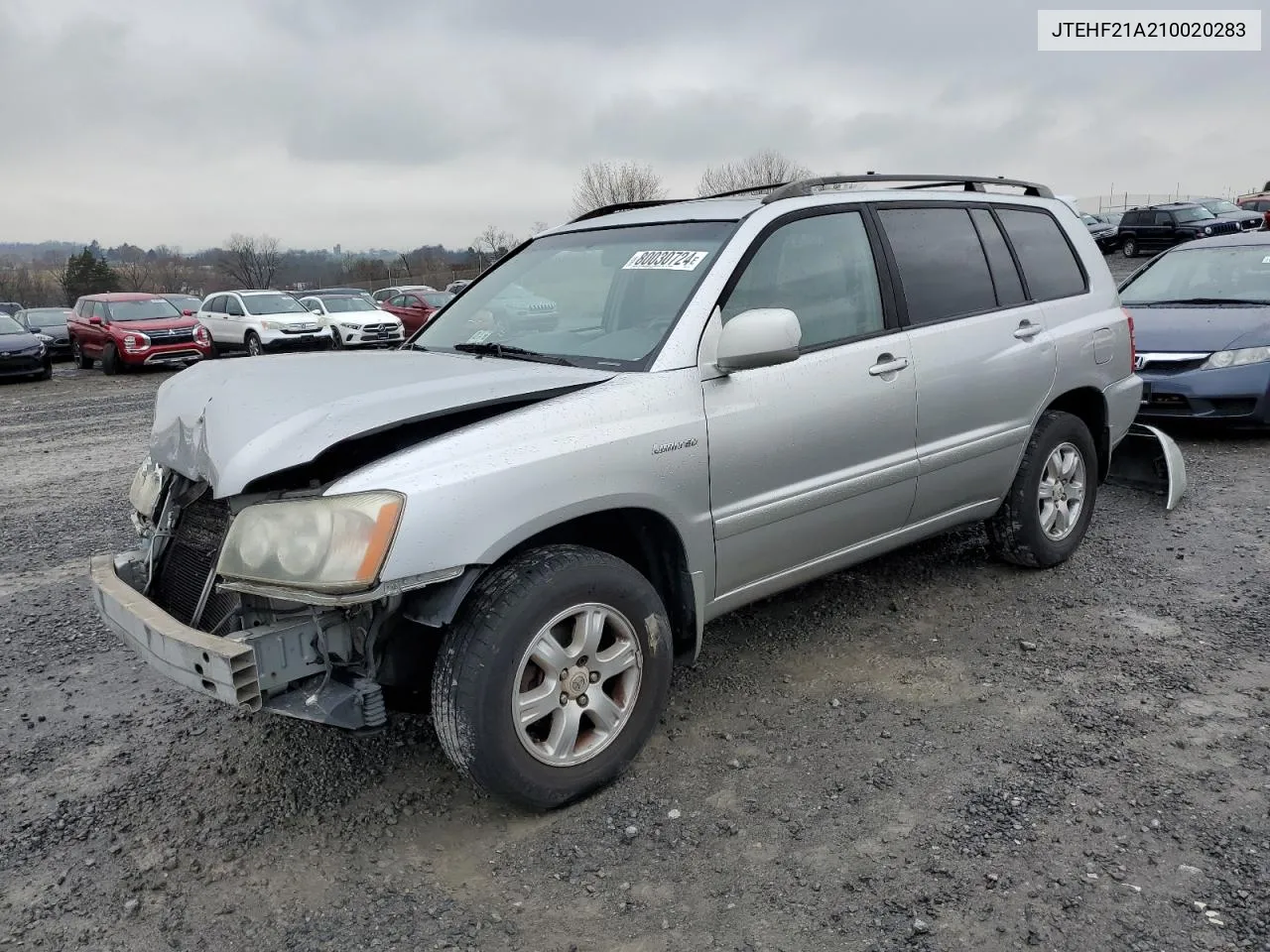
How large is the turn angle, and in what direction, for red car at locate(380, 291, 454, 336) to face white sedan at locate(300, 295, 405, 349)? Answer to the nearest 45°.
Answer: approximately 45° to its right

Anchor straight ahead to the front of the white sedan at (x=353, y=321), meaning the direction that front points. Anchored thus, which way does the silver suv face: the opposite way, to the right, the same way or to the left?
to the right

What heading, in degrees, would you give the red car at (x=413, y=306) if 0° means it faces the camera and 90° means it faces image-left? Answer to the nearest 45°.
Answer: approximately 315°

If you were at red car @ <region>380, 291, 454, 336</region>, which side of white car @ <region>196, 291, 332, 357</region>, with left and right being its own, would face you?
left

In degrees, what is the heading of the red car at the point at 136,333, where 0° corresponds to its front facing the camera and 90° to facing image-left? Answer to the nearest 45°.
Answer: approximately 315°

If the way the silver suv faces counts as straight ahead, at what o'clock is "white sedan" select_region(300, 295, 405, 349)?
The white sedan is roughly at 4 o'clock from the silver suv.

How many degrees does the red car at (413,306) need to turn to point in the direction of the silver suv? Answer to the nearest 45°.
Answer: approximately 45° to its right

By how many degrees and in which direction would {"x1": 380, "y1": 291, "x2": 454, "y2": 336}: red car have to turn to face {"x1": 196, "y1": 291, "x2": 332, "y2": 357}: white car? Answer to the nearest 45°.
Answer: approximately 90° to its right

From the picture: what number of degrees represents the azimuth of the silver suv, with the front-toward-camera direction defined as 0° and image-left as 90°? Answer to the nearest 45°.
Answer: approximately 45°

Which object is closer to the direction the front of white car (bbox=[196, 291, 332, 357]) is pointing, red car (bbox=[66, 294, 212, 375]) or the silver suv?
the silver suv
